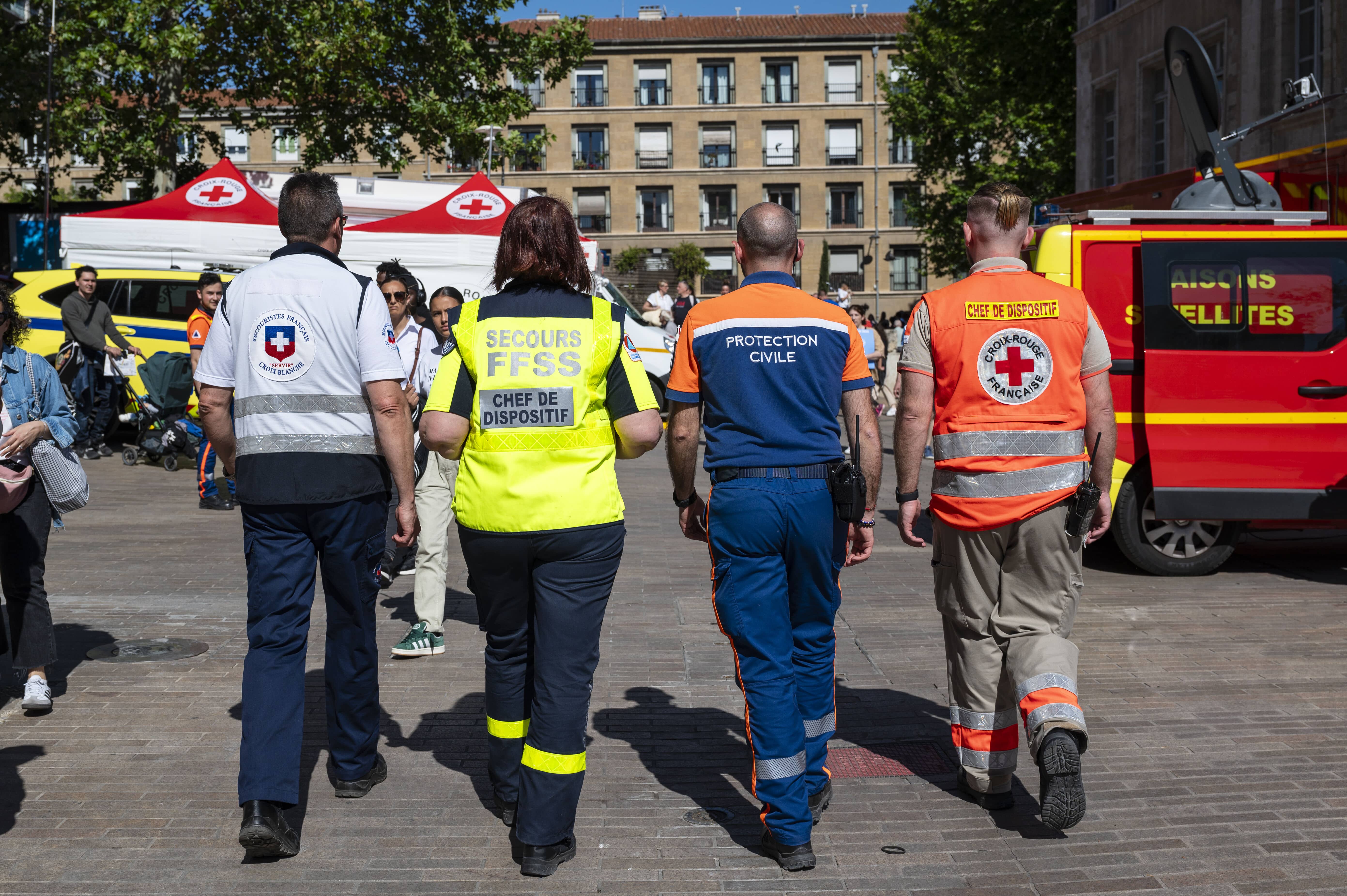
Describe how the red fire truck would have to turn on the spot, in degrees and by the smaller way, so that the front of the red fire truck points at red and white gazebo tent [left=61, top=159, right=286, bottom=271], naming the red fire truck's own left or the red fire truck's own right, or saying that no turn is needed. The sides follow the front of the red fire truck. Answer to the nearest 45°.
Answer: approximately 135° to the red fire truck's own left

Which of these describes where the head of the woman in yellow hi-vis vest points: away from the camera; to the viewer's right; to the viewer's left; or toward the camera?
away from the camera

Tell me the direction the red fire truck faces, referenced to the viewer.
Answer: facing to the right of the viewer

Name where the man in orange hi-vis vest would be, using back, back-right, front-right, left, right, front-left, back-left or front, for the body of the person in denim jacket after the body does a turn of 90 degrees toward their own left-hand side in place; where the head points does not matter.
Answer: front-right

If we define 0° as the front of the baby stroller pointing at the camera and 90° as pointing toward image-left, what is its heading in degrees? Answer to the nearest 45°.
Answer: approximately 315°

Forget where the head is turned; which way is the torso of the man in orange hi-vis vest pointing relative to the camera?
away from the camera

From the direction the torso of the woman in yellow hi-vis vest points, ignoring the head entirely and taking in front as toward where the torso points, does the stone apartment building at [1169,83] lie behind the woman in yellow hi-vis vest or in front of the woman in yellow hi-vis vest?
in front

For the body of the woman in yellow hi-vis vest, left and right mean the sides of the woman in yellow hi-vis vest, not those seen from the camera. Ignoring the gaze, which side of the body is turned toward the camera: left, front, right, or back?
back

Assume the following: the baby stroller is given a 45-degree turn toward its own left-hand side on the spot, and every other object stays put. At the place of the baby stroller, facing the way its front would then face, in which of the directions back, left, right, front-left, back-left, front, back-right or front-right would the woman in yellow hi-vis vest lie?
right

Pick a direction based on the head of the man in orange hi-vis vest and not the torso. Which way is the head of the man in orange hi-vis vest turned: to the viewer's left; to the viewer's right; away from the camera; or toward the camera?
away from the camera
